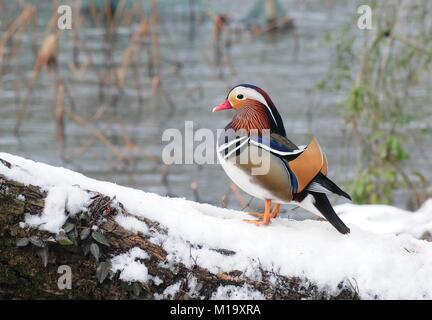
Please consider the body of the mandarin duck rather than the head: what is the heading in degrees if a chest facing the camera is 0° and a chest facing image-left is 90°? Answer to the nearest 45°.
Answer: approximately 90°
